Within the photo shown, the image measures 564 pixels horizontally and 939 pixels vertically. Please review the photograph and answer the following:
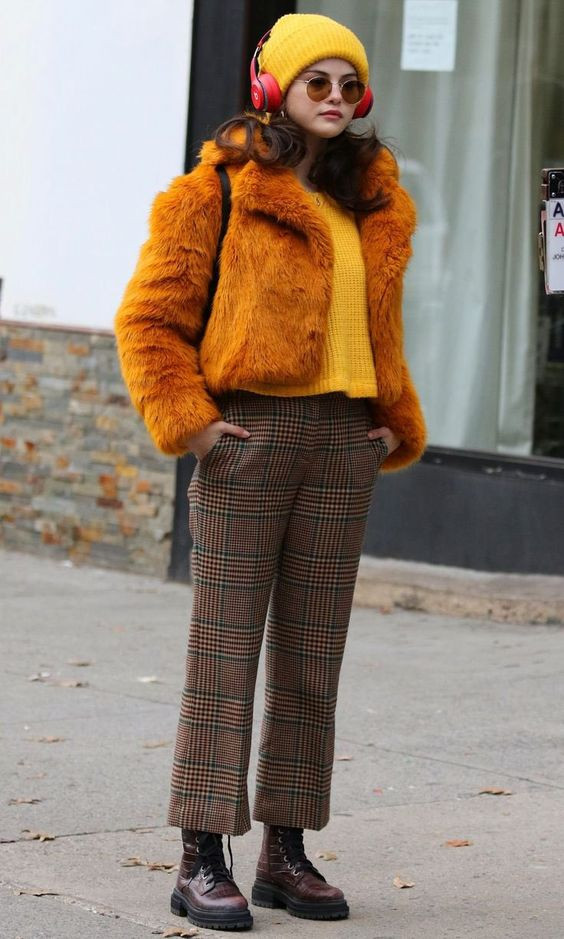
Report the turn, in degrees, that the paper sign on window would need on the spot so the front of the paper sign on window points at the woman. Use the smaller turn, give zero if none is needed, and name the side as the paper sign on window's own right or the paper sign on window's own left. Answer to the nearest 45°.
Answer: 0° — it already faces them

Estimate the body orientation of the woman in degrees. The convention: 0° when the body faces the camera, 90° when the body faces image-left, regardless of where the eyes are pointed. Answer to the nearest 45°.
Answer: approximately 315°

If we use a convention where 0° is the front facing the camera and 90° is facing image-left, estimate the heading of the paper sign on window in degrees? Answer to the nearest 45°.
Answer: approximately 0°
